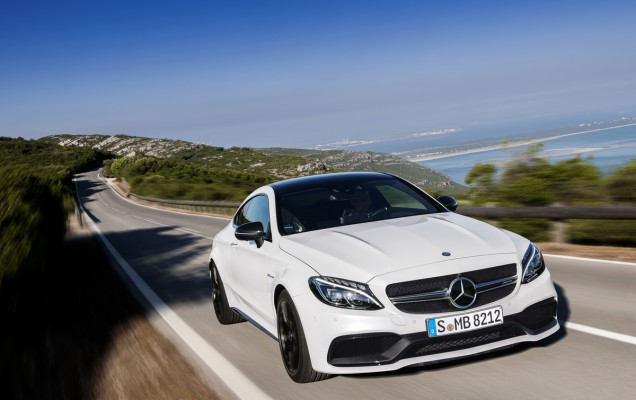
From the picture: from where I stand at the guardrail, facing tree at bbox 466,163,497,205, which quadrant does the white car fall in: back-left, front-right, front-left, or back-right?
back-left

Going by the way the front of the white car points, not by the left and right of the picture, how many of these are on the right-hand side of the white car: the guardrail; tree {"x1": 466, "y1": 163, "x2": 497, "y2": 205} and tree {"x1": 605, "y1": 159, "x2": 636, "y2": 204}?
0

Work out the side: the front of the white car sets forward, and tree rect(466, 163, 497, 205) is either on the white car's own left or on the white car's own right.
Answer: on the white car's own left

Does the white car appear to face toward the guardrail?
no

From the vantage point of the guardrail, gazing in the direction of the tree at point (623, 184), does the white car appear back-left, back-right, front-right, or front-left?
back-right

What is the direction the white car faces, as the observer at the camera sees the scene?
facing the viewer and to the right of the viewer

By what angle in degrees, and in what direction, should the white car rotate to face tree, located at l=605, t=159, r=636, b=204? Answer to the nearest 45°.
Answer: approximately 90° to its left
